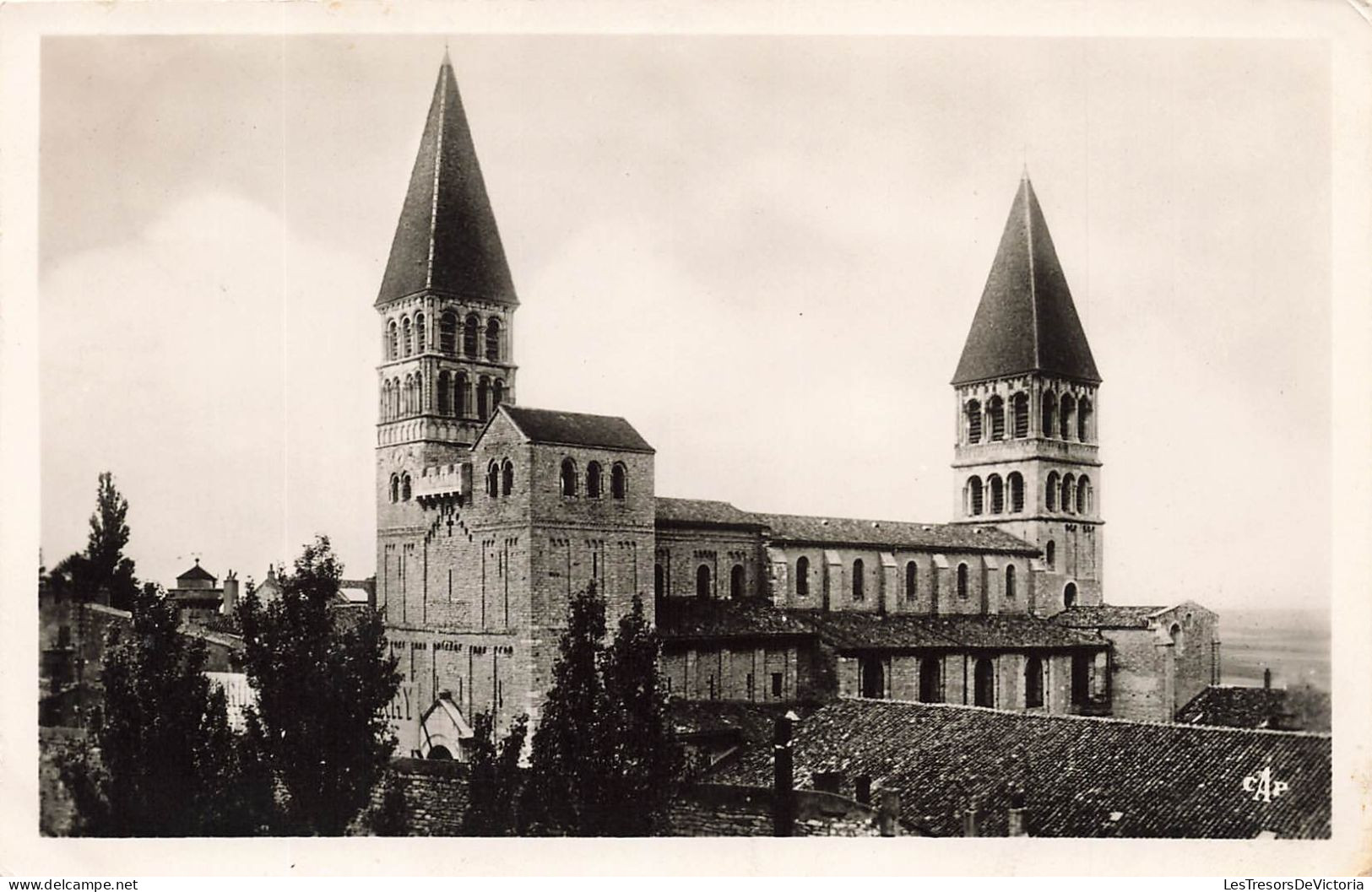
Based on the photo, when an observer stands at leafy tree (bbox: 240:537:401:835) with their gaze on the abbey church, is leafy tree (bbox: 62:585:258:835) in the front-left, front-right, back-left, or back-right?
back-left

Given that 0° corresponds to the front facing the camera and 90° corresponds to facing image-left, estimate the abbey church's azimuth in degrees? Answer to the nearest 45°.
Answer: approximately 45°
